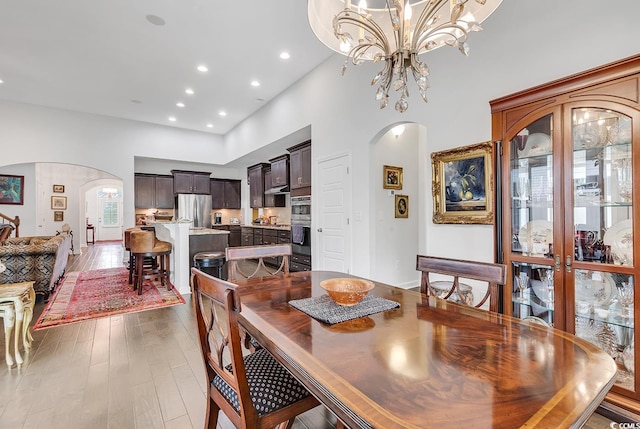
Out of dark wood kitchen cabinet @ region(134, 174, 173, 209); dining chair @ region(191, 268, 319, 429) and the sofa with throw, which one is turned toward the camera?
the dark wood kitchen cabinet

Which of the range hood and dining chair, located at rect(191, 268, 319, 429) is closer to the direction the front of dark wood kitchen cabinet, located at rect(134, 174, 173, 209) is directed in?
the dining chair

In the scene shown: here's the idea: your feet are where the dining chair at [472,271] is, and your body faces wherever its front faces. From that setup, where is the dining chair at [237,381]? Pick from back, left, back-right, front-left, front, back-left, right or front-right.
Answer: front

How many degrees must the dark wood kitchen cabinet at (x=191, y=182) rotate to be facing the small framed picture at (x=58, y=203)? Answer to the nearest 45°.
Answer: approximately 135° to its right

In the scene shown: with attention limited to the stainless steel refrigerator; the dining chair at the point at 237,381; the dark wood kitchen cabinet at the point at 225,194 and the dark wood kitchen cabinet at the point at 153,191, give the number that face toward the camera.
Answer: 3

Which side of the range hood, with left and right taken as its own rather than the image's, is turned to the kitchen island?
front

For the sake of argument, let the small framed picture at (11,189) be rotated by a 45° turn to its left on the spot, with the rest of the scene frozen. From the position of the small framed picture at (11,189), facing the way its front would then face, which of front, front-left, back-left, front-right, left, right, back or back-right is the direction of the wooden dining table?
front-right

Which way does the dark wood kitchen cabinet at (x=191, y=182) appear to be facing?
toward the camera

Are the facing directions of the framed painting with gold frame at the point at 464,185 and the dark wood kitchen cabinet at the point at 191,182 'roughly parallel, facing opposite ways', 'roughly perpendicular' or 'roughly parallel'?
roughly perpendicular

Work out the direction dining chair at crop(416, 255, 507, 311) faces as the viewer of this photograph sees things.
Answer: facing the viewer and to the left of the viewer

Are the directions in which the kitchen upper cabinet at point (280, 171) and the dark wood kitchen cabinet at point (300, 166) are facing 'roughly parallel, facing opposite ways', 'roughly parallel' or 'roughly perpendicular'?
roughly parallel

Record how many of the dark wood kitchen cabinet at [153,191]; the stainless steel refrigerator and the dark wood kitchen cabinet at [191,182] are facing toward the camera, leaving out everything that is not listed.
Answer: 3

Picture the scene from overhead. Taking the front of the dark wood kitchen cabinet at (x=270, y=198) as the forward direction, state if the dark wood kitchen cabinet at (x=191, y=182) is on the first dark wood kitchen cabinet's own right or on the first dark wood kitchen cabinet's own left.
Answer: on the first dark wood kitchen cabinet's own right

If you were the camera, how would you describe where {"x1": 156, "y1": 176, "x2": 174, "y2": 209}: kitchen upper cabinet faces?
facing the viewer
